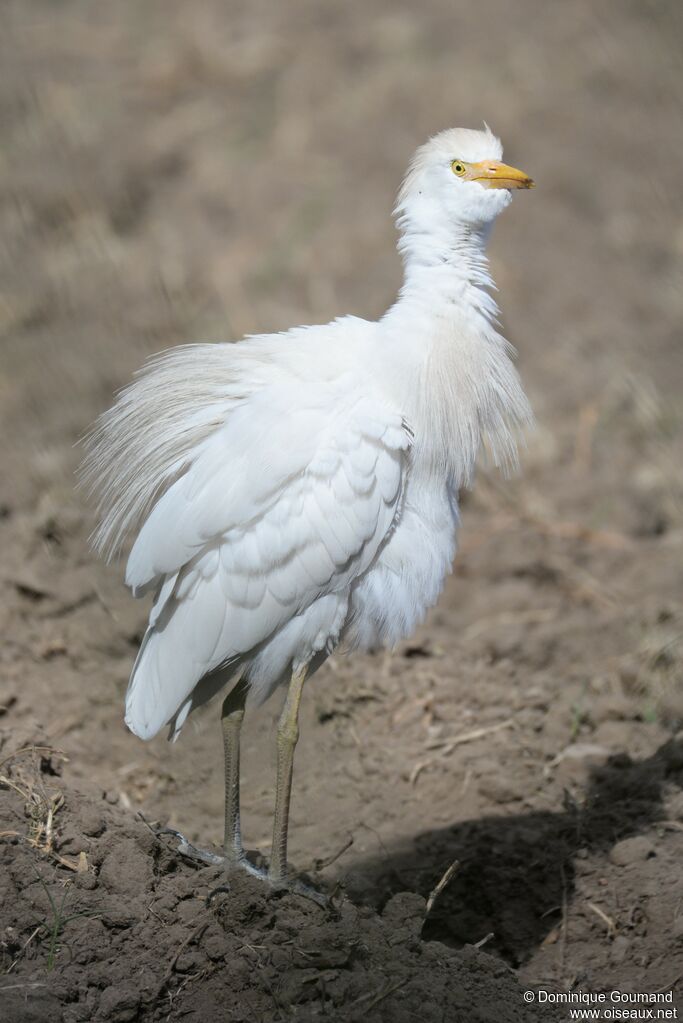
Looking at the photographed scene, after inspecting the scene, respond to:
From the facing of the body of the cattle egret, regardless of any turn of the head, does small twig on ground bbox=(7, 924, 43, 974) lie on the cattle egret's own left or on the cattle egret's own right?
on the cattle egret's own right

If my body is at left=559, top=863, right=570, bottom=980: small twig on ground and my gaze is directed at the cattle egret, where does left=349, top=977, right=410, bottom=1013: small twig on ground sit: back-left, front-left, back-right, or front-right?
front-left

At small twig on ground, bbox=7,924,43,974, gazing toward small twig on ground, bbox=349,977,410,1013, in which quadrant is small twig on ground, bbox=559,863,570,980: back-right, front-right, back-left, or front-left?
front-left

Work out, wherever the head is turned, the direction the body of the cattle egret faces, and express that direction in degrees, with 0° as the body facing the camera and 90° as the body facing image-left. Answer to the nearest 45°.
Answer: approximately 270°

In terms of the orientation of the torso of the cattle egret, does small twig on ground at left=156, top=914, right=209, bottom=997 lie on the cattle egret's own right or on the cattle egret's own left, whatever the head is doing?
on the cattle egret's own right
